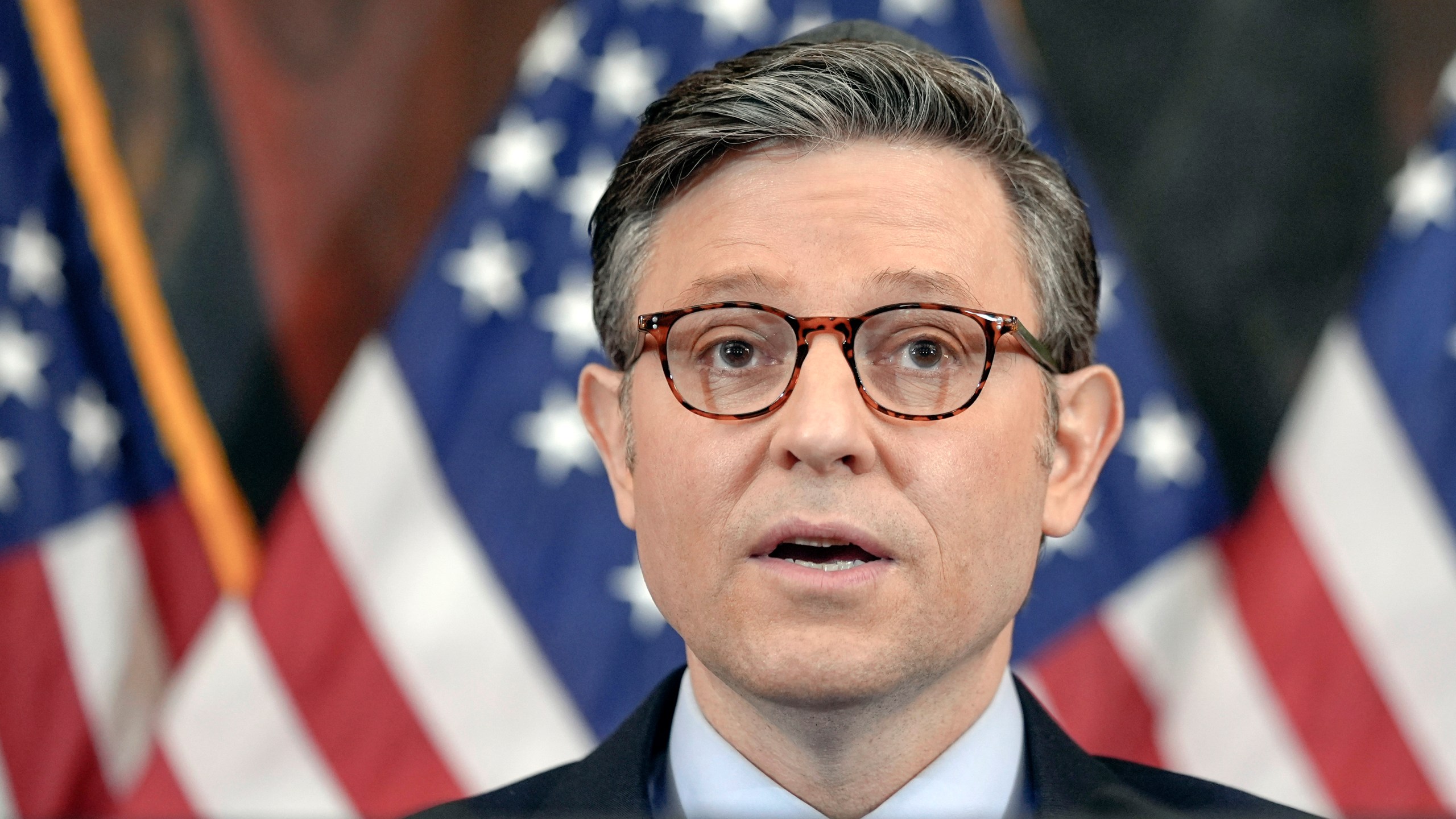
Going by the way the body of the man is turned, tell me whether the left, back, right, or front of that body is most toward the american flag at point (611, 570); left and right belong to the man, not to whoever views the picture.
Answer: back

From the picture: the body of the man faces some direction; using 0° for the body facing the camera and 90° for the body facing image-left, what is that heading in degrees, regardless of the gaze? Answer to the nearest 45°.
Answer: approximately 0°

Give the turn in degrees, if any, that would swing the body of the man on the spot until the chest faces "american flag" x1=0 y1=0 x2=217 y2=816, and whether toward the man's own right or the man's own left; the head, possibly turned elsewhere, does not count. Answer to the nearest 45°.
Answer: approximately 135° to the man's own right

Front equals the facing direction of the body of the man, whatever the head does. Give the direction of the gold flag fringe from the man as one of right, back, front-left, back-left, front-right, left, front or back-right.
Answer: back-right
